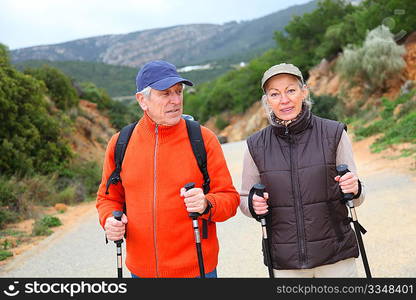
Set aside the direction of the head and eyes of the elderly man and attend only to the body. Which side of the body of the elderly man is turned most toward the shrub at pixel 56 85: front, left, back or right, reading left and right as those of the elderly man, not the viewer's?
back

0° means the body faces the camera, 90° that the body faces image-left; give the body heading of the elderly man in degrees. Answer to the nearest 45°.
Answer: approximately 0°

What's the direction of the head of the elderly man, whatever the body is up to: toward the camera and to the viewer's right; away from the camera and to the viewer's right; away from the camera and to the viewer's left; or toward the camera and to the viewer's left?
toward the camera and to the viewer's right

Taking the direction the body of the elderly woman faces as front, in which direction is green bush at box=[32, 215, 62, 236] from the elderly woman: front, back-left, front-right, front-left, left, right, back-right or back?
back-right

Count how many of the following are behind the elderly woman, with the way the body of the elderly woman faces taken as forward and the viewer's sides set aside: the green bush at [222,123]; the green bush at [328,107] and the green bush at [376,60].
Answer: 3

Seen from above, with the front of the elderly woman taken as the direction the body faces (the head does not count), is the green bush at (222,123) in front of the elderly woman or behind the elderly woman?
behind

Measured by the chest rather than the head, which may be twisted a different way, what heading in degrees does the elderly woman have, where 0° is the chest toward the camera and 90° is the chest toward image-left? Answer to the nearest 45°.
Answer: approximately 0°

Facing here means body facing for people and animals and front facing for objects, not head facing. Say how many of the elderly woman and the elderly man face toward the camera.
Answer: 2

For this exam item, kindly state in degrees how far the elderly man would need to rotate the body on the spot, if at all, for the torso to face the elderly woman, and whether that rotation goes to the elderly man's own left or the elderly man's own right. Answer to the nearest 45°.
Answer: approximately 90° to the elderly man's own left

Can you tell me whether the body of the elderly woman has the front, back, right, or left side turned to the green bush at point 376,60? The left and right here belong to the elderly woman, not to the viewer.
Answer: back

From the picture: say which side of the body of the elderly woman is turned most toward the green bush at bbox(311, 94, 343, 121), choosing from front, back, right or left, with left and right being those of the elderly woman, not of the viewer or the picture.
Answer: back
